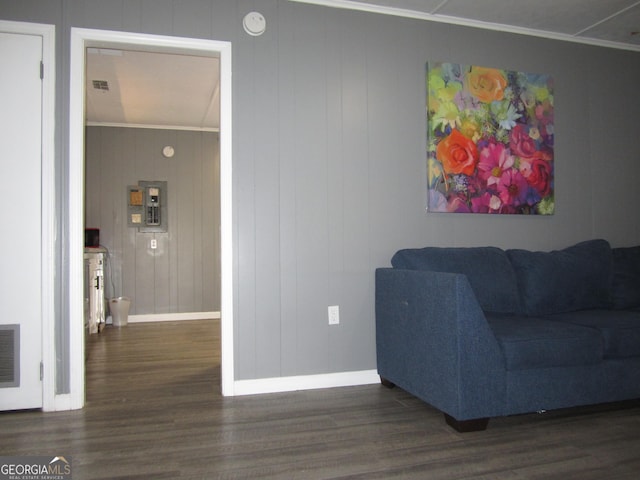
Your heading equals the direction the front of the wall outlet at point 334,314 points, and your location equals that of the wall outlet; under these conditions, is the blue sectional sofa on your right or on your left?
on your left

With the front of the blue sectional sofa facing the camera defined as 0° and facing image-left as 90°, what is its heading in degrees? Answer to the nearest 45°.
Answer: approximately 315°

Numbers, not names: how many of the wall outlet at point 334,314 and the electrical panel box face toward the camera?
2

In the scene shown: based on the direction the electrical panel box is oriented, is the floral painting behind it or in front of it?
in front

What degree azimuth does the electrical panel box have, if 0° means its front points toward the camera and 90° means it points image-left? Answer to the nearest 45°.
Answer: approximately 0°

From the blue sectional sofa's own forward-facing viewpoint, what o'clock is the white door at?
The white door is roughly at 4 o'clock from the blue sectional sofa.

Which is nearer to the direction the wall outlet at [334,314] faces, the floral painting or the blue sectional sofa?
the blue sectional sofa

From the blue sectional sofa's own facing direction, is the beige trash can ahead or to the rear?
to the rear

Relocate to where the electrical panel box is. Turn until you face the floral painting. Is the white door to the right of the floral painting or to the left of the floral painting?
right
